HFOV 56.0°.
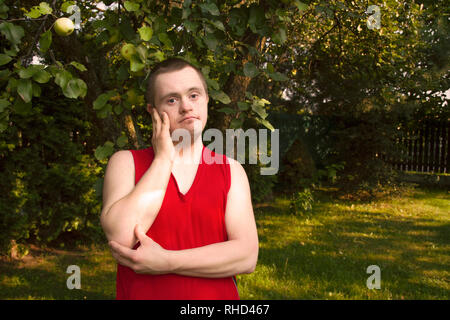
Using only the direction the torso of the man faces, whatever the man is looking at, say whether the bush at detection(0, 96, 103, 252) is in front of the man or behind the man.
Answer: behind

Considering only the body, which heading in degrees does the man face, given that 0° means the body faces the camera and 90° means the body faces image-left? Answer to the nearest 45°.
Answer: approximately 0°

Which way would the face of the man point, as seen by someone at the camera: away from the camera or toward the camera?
toward the camera

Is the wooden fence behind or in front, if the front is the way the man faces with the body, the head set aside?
behind

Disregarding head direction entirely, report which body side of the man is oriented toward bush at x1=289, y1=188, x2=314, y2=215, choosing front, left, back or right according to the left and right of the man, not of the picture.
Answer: back

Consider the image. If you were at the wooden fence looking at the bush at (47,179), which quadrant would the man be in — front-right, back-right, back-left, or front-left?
front-left

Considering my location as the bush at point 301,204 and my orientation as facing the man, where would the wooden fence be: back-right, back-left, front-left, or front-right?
back-left
